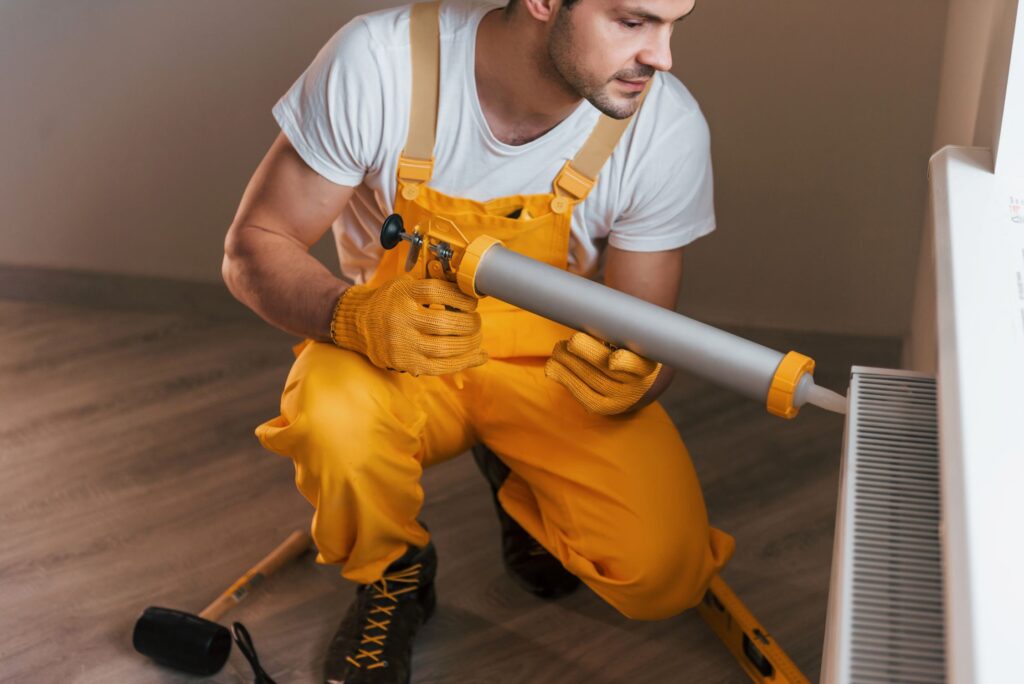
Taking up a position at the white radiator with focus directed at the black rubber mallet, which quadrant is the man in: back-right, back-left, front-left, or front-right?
front-right

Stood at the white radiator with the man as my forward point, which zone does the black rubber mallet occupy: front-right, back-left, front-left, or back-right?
front-left

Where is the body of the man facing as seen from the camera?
toward the camera

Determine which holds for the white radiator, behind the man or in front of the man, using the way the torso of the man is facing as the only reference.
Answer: in front
